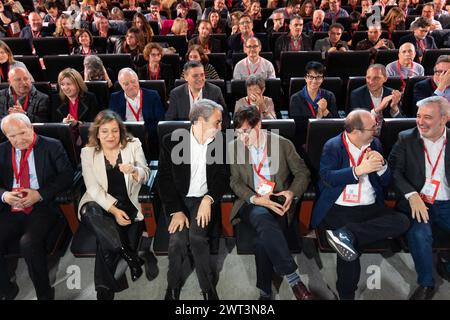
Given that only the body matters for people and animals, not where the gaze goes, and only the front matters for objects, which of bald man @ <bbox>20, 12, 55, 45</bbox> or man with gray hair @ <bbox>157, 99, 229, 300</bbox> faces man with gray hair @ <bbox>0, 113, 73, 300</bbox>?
the bald man

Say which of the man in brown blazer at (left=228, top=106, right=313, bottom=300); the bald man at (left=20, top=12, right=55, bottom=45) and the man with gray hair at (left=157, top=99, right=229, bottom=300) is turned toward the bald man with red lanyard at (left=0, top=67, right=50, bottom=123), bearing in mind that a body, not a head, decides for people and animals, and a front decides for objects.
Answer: the bald man

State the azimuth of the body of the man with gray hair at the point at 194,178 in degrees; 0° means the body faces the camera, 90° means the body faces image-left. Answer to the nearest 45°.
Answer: approximately 0°

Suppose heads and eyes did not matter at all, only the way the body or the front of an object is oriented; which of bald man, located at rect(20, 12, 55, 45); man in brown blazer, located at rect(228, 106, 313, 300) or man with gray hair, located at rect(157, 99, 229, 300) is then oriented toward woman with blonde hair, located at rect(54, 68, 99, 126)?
the bald man

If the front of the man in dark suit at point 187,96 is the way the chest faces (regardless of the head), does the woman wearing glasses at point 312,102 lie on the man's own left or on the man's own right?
on the man's own left

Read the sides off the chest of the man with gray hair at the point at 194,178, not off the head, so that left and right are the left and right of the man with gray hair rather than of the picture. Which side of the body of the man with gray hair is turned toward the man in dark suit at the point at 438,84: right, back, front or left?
left
